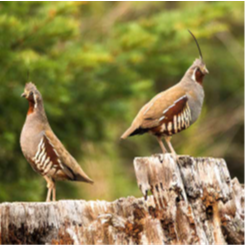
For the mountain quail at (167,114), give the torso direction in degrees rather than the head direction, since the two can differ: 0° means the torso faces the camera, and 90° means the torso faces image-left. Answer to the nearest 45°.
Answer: approximately 270°

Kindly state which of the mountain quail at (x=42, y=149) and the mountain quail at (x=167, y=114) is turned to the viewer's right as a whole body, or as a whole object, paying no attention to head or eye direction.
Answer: the mountain quail at (x=167, y=114)

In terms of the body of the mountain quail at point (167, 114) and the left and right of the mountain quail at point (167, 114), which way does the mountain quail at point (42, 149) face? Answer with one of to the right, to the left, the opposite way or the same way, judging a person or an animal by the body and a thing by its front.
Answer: the opposite way

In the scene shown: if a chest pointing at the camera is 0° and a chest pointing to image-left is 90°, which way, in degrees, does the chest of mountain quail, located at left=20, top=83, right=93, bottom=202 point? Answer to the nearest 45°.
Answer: approximately 90°

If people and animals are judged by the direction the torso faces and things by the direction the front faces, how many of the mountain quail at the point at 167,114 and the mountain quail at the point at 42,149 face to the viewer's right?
1

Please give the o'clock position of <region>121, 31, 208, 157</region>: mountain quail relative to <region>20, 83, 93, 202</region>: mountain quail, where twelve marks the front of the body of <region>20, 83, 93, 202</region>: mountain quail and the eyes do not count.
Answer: <region>121, 31, 208, 157</region>: mountain quail is roughly at 7 o'clock from <region>20, 83, 93, 202</region>: mountain quail.
